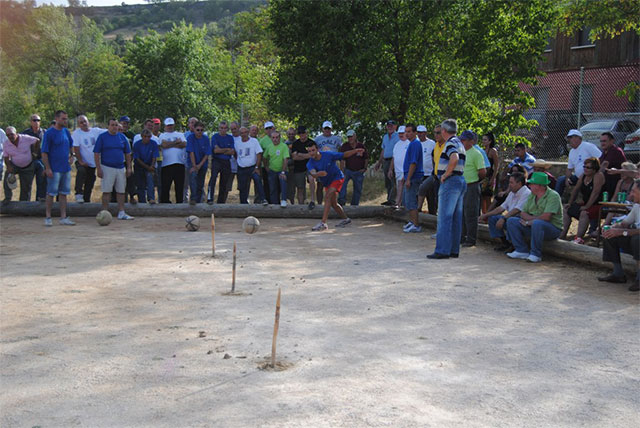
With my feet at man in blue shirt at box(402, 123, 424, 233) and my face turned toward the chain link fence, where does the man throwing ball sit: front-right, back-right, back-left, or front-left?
back-left

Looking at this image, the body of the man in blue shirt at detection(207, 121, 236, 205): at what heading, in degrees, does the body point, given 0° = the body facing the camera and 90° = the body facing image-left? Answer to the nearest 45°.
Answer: approximately 0°

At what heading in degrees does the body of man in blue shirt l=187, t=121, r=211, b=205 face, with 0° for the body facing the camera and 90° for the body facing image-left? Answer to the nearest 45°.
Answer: approximately 0°

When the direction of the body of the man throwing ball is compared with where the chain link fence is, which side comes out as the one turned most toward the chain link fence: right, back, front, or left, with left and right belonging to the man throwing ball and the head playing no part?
back

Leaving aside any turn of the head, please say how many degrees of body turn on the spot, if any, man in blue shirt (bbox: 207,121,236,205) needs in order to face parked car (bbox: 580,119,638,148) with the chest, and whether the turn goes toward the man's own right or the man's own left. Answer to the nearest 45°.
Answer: approximately 90° to the man's own left

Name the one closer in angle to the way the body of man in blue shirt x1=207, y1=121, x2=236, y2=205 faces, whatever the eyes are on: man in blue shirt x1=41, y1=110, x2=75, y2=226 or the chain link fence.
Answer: the man in blue shirt

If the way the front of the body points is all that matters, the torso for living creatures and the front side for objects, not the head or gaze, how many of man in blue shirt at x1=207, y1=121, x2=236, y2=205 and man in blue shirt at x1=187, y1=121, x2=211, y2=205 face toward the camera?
2
